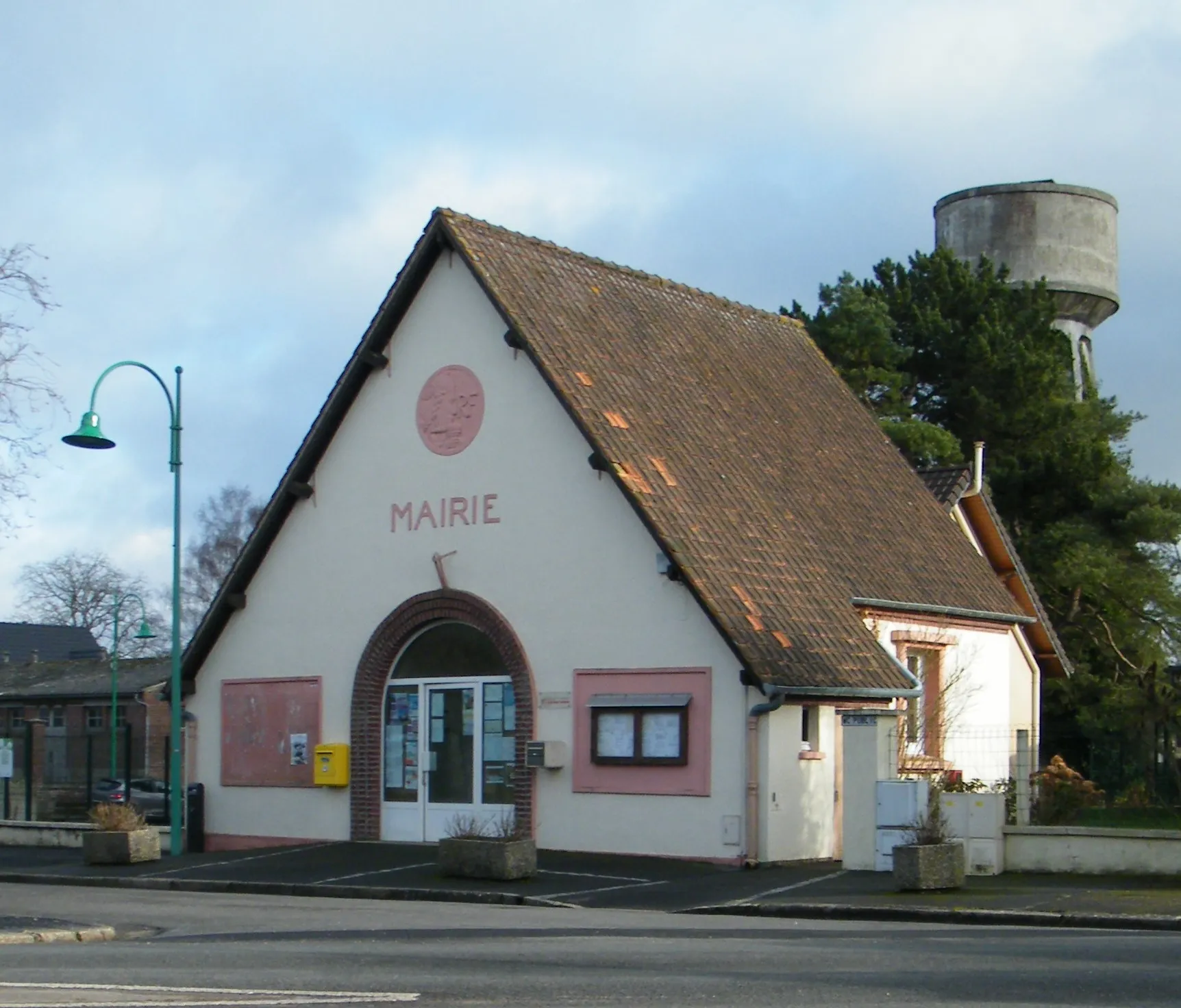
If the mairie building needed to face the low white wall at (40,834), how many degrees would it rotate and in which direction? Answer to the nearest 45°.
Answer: approximately 90° to its right

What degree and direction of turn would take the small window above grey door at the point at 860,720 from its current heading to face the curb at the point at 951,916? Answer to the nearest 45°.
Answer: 0° — it already faces it

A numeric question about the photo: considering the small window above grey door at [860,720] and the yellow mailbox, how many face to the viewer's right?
0
